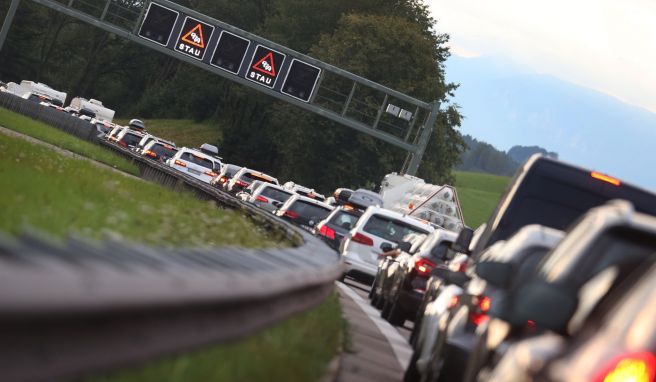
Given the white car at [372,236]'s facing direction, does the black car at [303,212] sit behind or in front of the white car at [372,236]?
in front

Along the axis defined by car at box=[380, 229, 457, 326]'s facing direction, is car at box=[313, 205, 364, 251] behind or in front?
in front

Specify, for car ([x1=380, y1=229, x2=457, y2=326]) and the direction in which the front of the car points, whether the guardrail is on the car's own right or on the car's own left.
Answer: on the car's own left

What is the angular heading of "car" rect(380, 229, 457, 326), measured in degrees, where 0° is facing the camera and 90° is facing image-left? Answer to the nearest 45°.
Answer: approximately 135°

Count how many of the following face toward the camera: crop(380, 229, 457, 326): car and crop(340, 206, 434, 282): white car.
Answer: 0

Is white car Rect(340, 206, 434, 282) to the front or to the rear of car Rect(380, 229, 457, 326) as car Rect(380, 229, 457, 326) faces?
to the front

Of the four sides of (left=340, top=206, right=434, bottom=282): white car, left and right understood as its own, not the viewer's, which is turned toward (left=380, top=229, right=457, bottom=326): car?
back

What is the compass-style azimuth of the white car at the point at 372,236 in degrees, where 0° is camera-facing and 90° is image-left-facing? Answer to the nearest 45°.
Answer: approximately 180°

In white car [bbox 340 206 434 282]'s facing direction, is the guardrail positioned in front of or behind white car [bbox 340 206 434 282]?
behind
